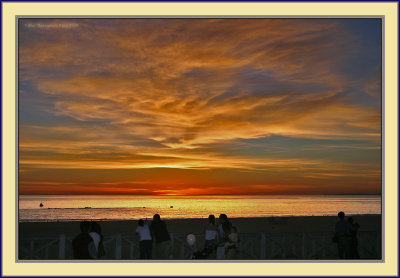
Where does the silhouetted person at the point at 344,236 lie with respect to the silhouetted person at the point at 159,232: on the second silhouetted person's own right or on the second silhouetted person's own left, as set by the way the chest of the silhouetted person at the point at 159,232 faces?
on the second silhouetted person's own right

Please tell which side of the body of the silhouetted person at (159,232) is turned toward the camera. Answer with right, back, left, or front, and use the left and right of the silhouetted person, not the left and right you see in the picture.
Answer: back
